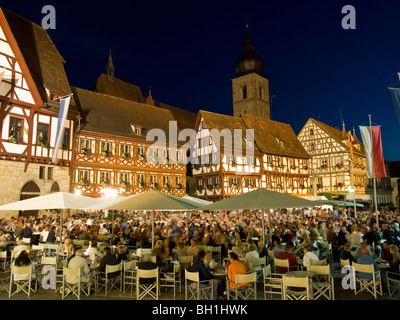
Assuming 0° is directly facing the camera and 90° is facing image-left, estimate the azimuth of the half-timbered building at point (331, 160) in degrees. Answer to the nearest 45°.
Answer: approximately 45°

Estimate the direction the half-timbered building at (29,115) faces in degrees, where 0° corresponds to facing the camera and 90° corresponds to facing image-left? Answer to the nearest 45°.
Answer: approximately 315°

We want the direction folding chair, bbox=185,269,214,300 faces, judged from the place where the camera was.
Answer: facing away from the viewer and to the right of the viewer

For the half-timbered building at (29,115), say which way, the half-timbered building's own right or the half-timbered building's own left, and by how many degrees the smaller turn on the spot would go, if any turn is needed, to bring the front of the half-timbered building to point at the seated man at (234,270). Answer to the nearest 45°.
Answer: approximately 45° to the half-timbered building's own right

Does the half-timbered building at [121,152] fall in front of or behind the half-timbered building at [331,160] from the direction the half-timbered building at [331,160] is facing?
in front

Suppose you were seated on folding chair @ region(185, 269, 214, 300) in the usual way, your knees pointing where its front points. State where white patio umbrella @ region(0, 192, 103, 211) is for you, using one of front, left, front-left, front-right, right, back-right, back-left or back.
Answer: left

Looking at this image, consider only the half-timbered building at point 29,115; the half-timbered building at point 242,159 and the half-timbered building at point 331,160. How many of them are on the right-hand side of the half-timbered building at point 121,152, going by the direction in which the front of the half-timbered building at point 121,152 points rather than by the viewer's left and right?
1
